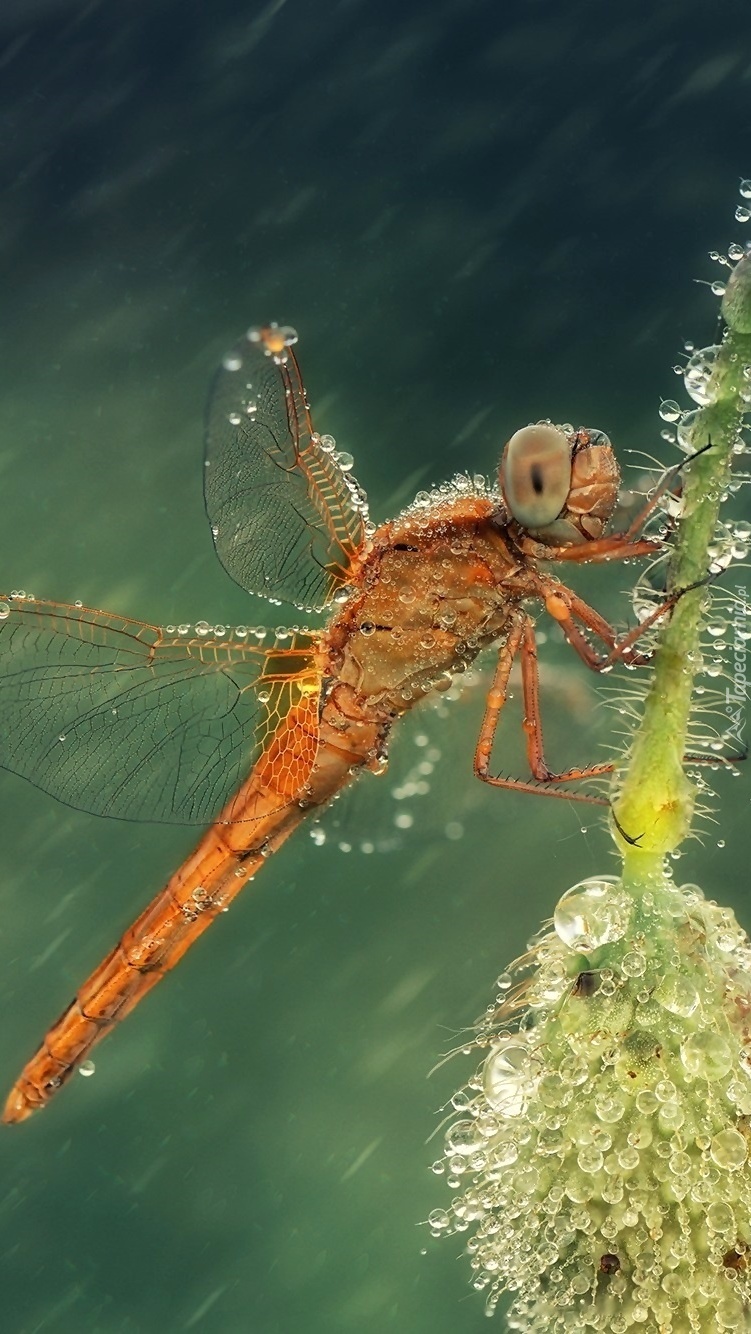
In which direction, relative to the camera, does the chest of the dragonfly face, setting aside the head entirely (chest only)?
to the viewer's right

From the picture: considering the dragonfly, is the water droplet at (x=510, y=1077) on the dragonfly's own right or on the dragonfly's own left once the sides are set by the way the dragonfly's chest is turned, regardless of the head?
on the dragonfly's own right

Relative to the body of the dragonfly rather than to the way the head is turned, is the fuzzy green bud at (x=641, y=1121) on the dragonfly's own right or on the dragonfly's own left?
on the dragonfly's own right

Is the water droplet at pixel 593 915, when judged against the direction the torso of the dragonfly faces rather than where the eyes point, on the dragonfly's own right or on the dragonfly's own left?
on the dragonfly's own right
